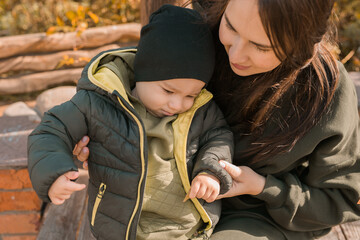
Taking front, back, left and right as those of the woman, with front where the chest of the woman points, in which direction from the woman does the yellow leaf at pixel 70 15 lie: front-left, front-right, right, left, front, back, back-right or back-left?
right

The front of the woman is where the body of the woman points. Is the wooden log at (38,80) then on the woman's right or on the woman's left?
on the woman's right

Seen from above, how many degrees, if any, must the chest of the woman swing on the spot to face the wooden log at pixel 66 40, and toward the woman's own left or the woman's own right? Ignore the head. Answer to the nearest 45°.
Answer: approximately 90° to the woman's own right

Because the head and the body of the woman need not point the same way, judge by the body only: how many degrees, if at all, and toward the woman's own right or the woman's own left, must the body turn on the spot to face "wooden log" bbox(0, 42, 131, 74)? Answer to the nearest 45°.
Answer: approximately 90° to the woman's own right

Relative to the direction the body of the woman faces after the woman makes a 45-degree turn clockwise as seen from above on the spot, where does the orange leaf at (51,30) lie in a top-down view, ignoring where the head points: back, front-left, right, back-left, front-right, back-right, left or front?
front-right

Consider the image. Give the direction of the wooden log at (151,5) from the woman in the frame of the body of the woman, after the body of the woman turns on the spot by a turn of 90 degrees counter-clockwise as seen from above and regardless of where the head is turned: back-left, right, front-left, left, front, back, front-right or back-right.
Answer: back

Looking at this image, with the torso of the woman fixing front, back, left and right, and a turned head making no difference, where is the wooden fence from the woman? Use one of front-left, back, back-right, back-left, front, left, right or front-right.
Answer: right

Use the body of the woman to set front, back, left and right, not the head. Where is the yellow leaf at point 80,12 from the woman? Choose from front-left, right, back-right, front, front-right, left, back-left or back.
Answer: right

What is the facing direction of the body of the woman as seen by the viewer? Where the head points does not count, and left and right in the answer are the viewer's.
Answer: facing the viewer and to the left of the viewer

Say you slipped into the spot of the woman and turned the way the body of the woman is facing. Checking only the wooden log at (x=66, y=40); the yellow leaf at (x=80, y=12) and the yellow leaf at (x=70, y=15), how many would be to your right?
3

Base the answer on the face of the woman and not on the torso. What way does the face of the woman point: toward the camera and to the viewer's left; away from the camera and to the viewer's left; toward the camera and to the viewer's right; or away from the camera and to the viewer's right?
toward the camera and to the viewer's left
